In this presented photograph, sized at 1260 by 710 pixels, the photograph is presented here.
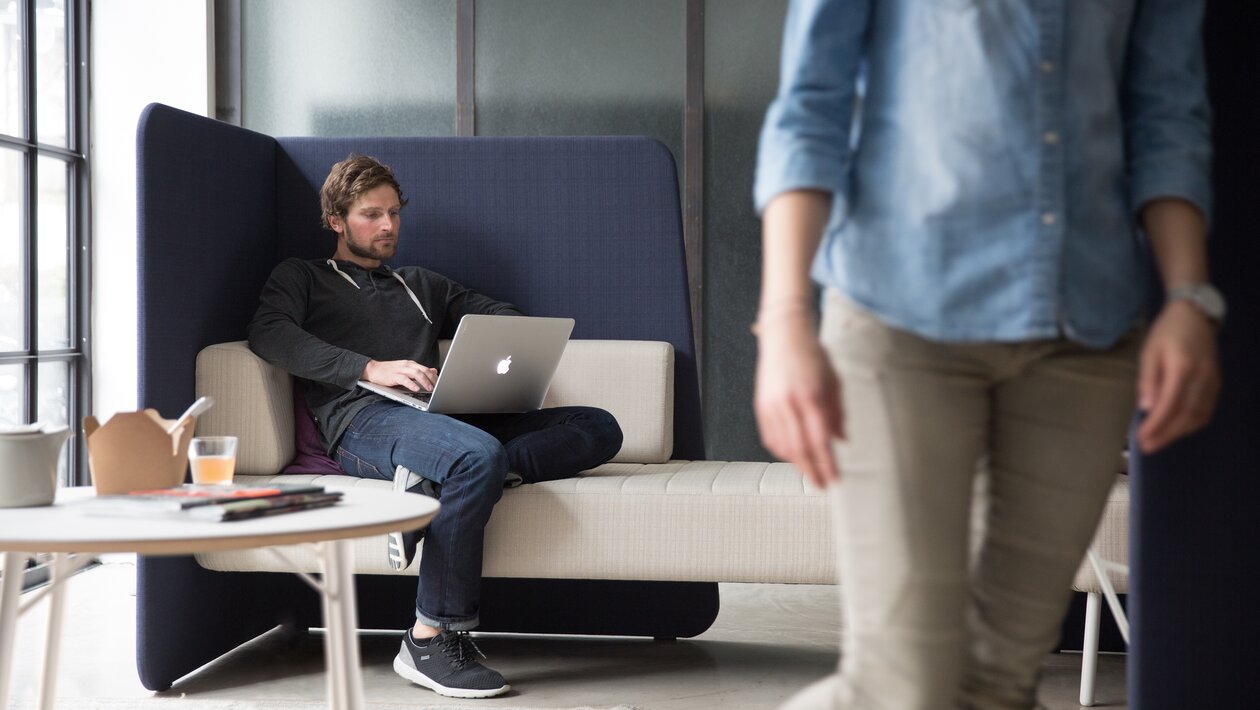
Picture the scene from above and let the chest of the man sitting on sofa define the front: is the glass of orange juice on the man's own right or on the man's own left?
on the man's own right

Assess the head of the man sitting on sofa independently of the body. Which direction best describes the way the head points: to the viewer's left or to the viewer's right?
to the viewer's right

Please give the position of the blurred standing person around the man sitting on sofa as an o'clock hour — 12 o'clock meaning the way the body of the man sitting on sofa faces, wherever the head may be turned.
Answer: The blurred standing person is roughly at 1 o'clock from the man sitting on sofa.

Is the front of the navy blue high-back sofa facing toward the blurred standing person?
yes

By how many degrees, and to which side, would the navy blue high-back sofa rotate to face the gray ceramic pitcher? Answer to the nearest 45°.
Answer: approximately 45° to its right

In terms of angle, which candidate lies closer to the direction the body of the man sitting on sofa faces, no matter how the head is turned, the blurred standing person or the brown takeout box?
the blurred standing person

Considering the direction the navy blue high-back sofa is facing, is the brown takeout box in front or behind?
in front

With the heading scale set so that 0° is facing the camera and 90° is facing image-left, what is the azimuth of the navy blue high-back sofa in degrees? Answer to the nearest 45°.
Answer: approximately 0°
